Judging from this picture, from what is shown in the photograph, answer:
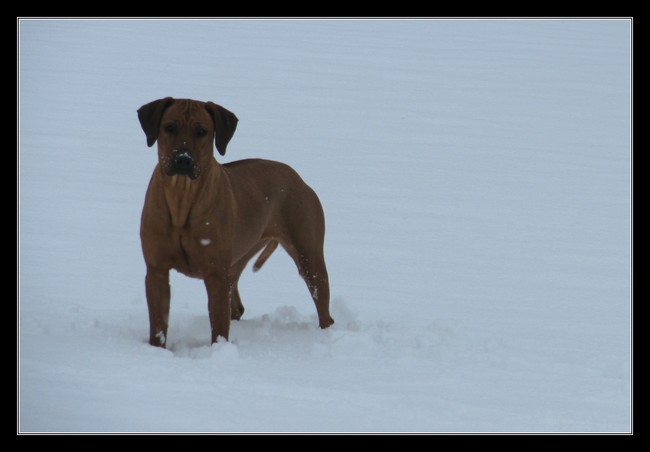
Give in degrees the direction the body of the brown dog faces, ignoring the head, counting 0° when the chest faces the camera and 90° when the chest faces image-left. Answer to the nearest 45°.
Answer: approximately 45°
